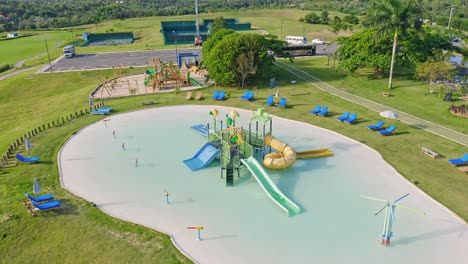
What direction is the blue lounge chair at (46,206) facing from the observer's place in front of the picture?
facing to the right of the viewer

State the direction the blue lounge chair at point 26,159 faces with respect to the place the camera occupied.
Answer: facing to the right of the viewer

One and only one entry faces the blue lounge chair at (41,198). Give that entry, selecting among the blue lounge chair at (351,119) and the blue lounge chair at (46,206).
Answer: the blue lounge chair at (351,119)

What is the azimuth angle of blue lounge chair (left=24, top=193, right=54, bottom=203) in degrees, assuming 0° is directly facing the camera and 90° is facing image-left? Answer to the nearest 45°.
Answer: approximately 270°

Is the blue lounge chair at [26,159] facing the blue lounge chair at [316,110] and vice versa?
yes

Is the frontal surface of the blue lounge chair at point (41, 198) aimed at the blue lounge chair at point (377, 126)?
yes

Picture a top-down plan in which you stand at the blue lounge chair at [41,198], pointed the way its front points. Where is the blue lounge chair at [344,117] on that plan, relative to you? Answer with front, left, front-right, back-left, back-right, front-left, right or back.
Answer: front

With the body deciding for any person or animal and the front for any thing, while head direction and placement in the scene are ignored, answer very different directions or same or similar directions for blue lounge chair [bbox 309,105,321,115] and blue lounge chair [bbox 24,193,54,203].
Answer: very different directions

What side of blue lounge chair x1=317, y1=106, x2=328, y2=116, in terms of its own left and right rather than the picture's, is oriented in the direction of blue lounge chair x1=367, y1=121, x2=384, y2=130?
left

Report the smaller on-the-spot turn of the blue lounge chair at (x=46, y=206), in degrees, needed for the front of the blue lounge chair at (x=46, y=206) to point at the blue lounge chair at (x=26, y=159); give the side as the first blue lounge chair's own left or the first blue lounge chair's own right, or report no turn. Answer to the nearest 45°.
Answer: approximately 90° to the first blue lounge chair's own left

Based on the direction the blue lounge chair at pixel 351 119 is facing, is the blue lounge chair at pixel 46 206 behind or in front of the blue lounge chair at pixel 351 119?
in front

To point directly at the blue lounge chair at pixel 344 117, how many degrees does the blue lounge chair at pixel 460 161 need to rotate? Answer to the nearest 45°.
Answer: approximately 45° to its right

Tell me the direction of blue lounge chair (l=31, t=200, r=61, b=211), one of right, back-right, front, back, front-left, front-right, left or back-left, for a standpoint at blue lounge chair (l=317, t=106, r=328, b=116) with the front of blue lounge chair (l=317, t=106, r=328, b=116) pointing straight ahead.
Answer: front

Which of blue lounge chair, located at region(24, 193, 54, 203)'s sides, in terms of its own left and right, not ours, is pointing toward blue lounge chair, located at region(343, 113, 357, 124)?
front

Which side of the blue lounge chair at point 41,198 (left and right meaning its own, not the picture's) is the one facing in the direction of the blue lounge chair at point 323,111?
front

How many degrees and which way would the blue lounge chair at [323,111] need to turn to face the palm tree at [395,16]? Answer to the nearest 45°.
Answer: approximately 180°

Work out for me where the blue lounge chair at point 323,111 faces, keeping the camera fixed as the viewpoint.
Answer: facing the viewer and to the left of the viewer

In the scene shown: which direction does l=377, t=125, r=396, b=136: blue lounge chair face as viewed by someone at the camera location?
facing to the left of the viewer
